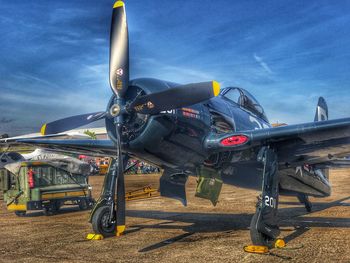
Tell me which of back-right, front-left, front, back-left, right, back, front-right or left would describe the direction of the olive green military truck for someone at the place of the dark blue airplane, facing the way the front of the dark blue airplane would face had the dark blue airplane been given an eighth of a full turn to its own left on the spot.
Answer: back-right

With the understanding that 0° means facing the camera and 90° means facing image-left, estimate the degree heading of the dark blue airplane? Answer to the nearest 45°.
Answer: approximately 45°
